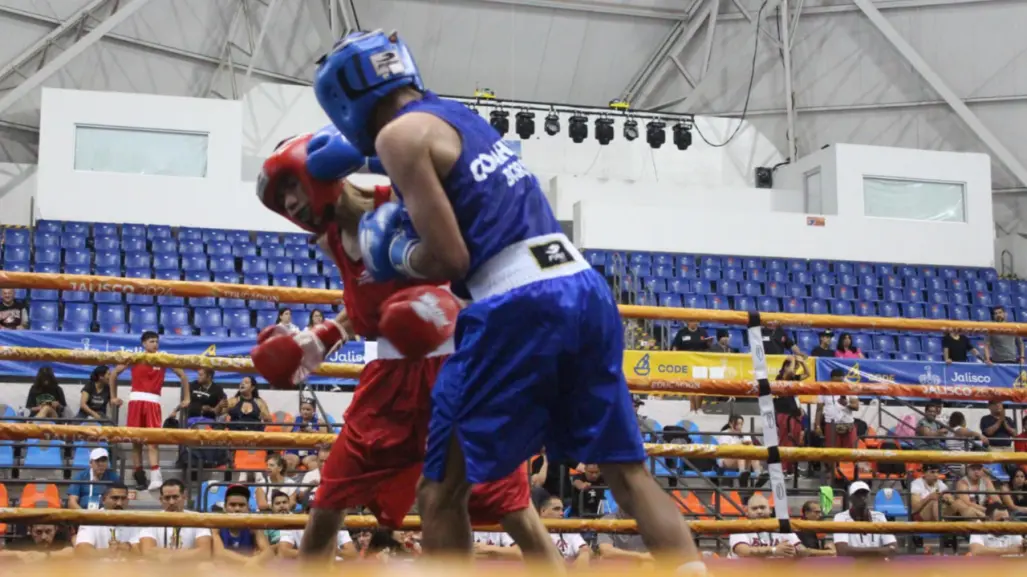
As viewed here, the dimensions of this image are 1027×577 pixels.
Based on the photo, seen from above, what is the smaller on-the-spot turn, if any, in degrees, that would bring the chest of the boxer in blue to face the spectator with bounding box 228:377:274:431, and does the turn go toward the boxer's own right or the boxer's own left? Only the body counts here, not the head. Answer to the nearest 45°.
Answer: approximately 45° to the boxer's own right

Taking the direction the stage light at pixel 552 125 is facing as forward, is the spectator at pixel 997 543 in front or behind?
in front

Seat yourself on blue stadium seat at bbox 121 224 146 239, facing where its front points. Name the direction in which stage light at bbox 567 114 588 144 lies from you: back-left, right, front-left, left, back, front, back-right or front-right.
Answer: left

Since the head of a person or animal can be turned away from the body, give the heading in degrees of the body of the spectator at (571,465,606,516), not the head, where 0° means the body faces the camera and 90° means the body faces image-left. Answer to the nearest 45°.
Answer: approximately 0°

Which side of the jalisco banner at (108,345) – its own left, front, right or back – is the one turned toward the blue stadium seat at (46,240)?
back

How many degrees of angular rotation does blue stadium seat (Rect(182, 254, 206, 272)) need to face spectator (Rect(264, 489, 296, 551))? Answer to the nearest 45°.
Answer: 0° — it already faces them

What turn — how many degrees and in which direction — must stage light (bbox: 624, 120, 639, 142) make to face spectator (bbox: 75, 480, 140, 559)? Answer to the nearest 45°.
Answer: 0° — it already faces them

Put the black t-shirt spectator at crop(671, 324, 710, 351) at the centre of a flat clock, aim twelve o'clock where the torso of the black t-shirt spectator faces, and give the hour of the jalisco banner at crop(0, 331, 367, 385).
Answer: The jalisco banner is roughly at 2 o'clock from the black t-shirt spectator.
